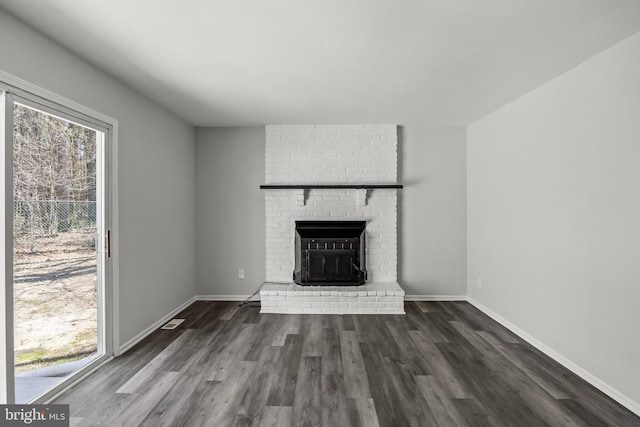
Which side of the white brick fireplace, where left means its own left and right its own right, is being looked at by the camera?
front

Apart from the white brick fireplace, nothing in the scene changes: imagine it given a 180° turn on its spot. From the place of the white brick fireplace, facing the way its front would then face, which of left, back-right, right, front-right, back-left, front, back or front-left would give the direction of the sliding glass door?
back-left
